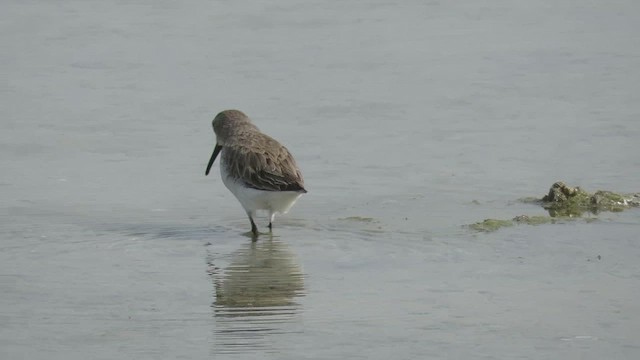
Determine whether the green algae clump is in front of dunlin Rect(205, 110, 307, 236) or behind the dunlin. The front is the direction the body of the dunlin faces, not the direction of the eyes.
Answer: behind

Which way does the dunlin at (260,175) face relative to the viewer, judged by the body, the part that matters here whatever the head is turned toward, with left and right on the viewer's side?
facing away from the viewer and to the left of the viewer
